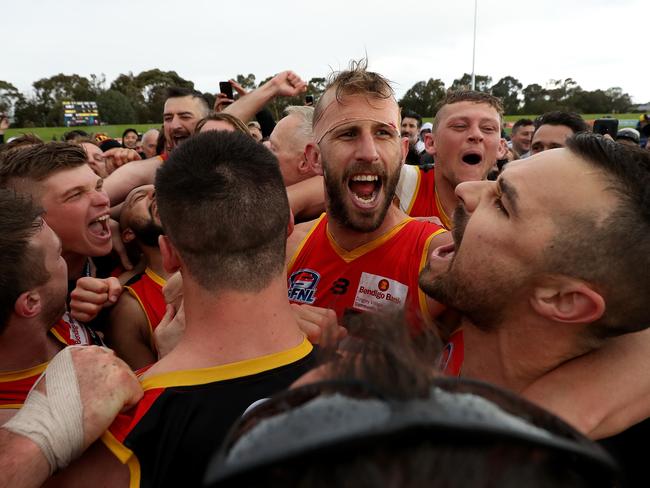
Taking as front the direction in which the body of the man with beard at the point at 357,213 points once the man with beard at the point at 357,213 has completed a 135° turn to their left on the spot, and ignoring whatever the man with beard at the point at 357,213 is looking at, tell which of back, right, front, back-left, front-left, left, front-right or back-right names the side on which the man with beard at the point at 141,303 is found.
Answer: back-left

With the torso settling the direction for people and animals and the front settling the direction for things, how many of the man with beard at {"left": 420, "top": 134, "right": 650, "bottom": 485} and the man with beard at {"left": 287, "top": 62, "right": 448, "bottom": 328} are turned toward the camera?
1

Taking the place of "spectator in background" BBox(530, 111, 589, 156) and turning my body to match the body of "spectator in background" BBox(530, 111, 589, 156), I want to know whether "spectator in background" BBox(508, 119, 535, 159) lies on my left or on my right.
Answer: on my right

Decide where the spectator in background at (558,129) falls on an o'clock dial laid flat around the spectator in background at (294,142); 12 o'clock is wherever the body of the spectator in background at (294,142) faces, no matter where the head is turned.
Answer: the spectator in background at (558,129) is roughly at 5 o'clock from the spectator in background at (294,142).

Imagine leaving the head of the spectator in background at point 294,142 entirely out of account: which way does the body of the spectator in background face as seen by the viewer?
to the viewer's left

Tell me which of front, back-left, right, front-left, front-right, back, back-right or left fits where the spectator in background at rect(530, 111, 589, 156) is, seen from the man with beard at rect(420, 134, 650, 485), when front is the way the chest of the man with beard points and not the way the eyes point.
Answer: right

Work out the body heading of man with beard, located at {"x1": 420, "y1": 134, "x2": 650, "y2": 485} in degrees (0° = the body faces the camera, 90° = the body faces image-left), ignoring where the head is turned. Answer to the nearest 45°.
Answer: approximately 90°
